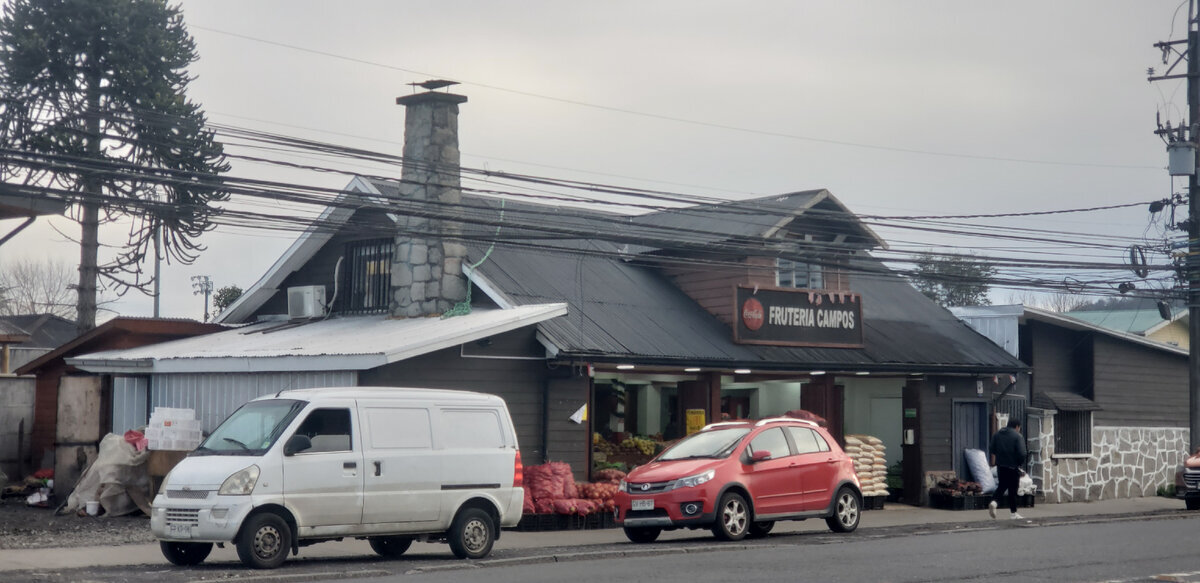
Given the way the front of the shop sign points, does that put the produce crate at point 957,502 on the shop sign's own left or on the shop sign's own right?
on the shop sign's own left

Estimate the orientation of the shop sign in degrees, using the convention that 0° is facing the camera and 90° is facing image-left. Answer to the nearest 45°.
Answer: approximately 315°

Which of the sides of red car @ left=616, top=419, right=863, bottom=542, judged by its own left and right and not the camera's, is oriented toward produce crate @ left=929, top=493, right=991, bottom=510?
back

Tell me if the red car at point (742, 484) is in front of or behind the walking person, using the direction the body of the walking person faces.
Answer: behind

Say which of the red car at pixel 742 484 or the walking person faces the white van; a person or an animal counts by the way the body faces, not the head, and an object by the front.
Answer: the red car

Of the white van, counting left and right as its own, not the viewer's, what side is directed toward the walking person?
back

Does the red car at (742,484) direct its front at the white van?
yes

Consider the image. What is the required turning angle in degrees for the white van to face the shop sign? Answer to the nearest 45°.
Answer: approximately 180°

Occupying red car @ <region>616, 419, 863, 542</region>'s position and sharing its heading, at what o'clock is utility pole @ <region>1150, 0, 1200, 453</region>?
The utility pole is roughly at 6 o'clock from the red car.

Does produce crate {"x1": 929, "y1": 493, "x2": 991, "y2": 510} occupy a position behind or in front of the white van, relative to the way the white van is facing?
behind
